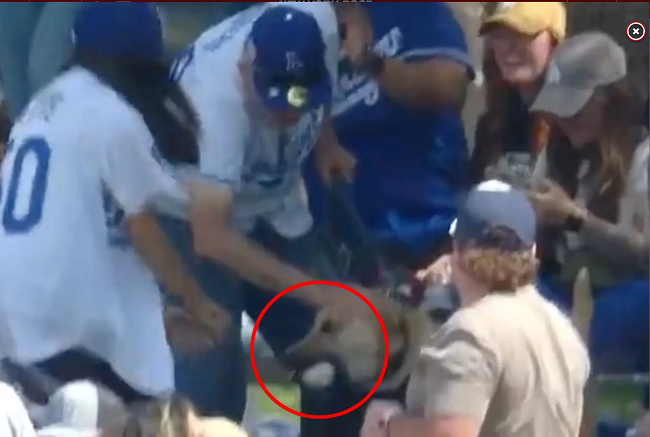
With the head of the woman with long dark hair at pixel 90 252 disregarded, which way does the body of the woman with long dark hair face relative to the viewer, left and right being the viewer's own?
facing away from the viewer and to the right of the viewer

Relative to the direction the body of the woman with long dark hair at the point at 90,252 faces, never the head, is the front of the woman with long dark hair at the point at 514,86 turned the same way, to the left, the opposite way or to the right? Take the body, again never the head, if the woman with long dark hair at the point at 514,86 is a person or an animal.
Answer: the opposite way

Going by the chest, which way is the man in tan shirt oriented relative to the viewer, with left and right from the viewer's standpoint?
facing away from the viewer and to the left of the viewer

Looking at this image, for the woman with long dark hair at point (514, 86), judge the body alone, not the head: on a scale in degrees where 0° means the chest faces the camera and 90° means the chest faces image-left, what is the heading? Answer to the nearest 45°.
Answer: approximately 45°

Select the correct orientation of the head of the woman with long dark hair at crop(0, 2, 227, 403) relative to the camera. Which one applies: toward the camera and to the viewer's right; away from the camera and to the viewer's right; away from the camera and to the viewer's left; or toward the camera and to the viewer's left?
away from the camera and to the viewer's right

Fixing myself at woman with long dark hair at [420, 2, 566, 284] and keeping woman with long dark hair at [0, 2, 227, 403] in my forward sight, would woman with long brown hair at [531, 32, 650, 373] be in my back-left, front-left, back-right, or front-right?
back-left

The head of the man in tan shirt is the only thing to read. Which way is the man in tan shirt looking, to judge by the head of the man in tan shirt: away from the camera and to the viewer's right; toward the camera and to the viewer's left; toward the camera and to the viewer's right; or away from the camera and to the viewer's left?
away from the camera and to the viewer's left

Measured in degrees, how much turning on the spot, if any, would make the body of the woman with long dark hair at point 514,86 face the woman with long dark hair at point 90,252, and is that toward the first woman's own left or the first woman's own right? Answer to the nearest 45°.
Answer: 0° — they already face them
